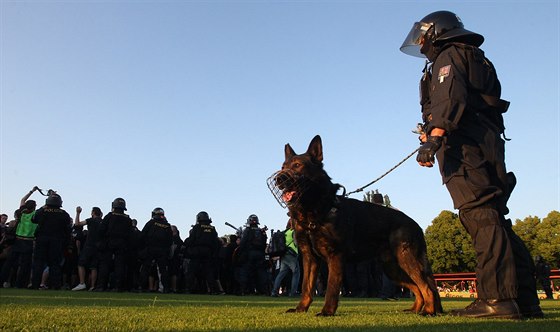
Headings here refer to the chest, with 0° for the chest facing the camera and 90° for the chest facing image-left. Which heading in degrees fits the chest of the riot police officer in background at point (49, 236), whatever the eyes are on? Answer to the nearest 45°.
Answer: approximately 180°

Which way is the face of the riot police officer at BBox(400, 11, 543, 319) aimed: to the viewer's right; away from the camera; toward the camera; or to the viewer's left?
to the viewer's left

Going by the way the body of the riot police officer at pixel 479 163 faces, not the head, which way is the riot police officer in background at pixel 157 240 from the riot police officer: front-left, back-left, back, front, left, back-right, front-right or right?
front-right

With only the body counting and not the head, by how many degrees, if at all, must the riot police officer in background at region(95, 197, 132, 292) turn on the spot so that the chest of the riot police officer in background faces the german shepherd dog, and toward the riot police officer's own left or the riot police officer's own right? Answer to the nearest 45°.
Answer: approximately 180°

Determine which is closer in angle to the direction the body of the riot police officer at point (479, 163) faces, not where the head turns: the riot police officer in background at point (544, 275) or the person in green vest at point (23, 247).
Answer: the person in green vest

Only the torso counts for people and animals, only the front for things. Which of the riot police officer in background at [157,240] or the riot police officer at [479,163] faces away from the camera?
the riot police officer in background

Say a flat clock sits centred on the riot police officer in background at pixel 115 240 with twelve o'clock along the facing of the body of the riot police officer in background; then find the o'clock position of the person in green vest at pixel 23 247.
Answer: The person in green vest is roughly at 10 o'clock from the riot police officer in background.

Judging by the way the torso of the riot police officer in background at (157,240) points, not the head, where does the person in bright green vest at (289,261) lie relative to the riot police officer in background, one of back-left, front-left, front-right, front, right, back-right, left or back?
right

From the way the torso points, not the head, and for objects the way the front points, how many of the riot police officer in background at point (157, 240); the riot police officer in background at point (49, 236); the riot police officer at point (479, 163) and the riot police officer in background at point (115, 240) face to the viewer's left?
1

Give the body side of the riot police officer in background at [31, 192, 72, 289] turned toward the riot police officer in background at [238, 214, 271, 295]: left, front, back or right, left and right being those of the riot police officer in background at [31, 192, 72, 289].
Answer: right

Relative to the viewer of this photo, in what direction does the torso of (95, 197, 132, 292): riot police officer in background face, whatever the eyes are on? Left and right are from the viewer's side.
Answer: facing away from the viewer

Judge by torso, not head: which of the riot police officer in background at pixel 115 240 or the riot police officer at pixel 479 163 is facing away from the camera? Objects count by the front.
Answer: the riot police officer in background

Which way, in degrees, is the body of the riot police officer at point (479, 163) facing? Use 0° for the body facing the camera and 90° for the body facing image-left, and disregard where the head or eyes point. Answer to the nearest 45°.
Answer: approximately 90°

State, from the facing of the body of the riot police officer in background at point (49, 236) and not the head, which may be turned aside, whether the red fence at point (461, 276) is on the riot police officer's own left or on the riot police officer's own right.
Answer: on the riot police officer's own right

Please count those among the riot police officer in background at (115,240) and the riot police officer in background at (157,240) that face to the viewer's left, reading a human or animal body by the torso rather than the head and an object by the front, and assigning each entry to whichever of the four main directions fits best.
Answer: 0

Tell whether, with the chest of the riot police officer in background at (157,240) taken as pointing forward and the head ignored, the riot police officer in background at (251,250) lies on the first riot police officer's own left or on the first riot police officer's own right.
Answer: on the first riot police officer's own right
